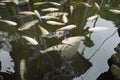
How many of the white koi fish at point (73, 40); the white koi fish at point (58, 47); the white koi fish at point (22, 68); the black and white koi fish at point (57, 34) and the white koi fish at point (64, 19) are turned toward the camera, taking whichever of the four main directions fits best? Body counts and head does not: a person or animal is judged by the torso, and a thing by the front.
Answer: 1

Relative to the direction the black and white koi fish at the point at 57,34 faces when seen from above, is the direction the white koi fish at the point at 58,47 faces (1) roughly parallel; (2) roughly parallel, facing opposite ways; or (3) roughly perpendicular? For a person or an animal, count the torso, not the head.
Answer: roughly parallel

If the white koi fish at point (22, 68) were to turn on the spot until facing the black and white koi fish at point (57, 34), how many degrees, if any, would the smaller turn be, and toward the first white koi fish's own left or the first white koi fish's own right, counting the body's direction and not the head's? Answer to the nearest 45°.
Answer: approximately 45° to the first white koi fish's own right

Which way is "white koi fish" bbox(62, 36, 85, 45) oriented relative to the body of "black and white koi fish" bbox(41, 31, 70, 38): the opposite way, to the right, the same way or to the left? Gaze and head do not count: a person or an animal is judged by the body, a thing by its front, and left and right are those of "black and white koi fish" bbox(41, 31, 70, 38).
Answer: the opposite way

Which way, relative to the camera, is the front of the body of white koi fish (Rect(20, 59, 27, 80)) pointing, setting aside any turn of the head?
away from the camera

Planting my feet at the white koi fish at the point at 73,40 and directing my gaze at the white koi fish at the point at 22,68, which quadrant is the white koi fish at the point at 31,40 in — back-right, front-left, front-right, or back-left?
front-right

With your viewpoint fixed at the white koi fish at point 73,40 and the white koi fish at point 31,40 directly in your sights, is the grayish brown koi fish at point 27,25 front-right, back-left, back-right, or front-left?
front-right

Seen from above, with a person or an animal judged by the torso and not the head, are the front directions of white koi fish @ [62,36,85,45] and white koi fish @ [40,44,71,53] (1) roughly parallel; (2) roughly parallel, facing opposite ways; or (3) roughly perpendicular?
roughly parallel, facing opposite ways

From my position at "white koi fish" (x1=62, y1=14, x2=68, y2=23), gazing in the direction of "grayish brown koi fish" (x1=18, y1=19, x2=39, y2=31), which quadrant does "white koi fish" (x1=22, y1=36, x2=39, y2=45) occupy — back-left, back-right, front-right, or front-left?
front-left
